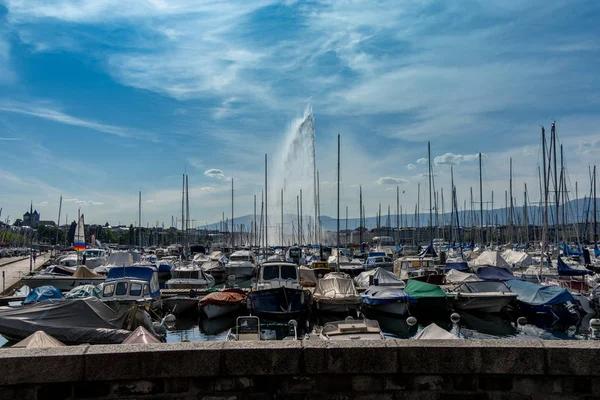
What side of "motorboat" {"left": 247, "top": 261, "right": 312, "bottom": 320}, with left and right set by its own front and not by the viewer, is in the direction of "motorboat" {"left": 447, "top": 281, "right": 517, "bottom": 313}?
left

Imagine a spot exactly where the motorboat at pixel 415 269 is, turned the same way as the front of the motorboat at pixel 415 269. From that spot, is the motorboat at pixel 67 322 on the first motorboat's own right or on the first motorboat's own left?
on the first motorboat's own right

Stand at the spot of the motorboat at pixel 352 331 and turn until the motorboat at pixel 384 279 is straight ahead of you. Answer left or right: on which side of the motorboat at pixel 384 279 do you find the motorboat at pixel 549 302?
right

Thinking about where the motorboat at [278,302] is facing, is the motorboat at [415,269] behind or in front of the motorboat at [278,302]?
behind

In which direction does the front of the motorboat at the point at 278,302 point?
toward the camera

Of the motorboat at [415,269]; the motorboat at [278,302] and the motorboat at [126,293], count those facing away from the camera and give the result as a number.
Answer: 0

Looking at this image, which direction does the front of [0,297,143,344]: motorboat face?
to the viewer's left

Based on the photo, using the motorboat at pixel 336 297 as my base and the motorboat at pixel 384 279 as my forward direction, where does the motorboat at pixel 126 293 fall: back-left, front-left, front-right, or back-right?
back-left

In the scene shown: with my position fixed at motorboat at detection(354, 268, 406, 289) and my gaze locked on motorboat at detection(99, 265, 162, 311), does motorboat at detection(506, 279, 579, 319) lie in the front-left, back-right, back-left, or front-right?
back-left

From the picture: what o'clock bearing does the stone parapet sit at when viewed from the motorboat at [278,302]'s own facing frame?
The stone parapet is roughly at 12 o'clock from the motorboat.

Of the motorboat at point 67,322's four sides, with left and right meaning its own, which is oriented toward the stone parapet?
left
